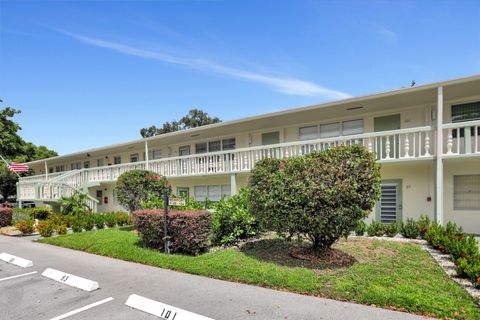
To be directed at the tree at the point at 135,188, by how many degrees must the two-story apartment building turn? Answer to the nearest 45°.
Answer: approximately 45° to its right

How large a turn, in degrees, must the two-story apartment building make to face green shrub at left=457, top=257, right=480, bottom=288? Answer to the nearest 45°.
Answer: approximately 45° to its left

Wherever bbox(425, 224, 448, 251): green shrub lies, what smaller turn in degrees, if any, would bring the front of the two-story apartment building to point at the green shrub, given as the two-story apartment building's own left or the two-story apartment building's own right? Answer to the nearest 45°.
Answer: approximately 45° to the two-story apartment building's own left

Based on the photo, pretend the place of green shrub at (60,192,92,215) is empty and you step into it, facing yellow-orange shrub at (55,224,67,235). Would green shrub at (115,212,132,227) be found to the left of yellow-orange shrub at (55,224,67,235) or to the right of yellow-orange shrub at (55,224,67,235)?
left

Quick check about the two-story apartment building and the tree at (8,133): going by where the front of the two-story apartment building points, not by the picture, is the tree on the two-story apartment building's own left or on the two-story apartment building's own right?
on the two-story apartment building's own right

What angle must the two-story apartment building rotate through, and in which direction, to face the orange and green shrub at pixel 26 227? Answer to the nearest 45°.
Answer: approximately 45° to its right

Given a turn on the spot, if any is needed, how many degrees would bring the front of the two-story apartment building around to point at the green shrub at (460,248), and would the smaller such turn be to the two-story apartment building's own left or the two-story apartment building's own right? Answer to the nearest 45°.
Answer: approximately 45° to the two-story apartment building's own left

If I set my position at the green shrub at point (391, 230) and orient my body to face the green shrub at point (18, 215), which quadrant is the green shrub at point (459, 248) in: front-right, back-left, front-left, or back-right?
back-left

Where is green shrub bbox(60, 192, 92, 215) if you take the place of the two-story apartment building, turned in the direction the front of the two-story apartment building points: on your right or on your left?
on your right

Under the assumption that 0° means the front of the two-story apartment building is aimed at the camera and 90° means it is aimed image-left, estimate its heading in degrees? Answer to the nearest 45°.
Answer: approximately 45°
